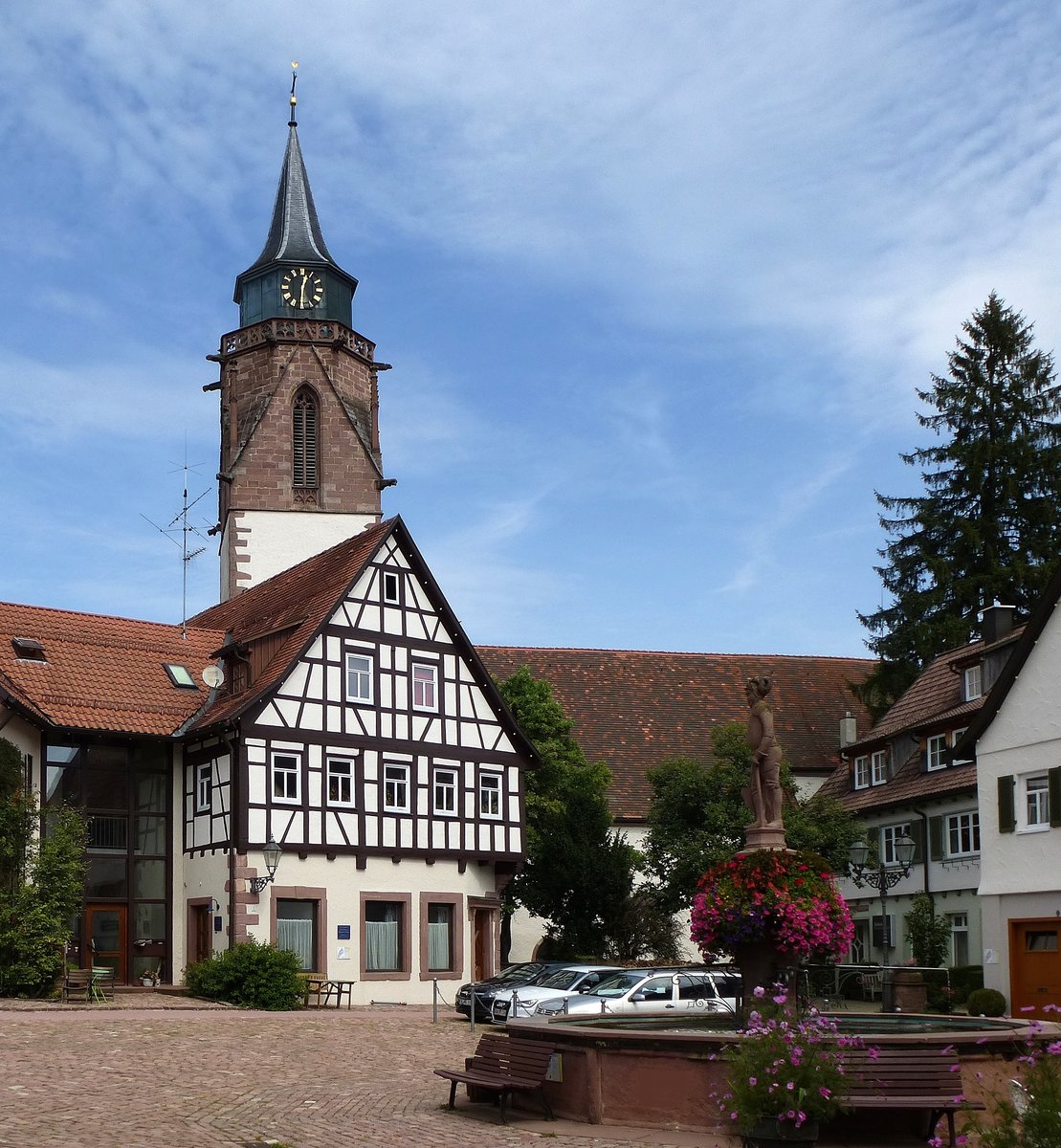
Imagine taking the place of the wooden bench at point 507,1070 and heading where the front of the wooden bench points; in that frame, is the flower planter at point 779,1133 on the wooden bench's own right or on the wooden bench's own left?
on the wooden bench's own left

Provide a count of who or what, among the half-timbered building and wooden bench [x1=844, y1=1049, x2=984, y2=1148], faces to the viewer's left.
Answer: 0

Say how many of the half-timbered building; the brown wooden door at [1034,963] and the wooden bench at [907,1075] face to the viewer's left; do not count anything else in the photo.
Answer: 0

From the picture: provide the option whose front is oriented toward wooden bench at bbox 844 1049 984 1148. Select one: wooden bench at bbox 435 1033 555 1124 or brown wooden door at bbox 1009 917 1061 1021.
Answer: the brown wooden door

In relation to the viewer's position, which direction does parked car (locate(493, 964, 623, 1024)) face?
facing the viewer and to the left of the viewer

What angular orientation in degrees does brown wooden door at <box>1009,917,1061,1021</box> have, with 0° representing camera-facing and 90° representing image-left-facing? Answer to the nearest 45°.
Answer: approximately 0°

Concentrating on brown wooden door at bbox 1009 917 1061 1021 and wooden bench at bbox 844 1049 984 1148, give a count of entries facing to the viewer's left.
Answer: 0

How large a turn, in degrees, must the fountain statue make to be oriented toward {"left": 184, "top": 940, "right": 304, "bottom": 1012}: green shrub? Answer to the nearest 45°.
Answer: approximately 90° to its right

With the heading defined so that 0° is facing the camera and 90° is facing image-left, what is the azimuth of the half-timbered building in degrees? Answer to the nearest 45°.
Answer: approximately 315°

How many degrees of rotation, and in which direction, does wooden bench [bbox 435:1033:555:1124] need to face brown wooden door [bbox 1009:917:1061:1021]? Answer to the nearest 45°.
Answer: approximately 180°

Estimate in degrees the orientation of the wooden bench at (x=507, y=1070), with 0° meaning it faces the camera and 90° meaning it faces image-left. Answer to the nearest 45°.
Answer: approximately 45°

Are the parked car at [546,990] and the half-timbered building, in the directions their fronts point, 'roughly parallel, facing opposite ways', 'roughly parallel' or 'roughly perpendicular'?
roughly perpendicular

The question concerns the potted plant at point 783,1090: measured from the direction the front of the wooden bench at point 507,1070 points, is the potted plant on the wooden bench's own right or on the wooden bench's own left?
on the wooden bench's own left

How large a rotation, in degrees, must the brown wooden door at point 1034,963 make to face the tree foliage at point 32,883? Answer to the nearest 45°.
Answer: approximately 90° to its right

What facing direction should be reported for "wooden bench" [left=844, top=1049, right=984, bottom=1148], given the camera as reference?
facing the viewer and to the right of the viewer
